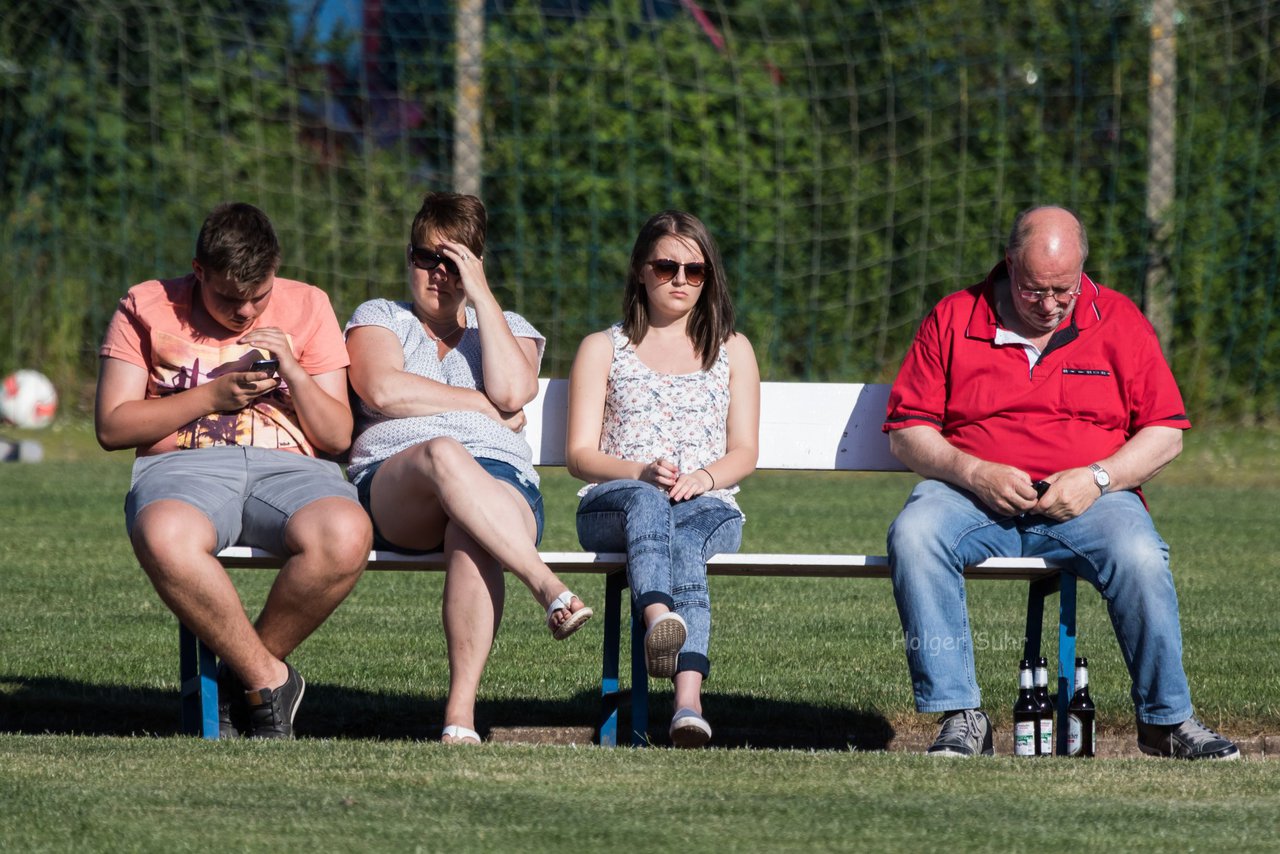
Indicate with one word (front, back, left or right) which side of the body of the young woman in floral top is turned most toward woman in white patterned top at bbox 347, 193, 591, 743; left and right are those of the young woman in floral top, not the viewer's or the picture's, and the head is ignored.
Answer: right

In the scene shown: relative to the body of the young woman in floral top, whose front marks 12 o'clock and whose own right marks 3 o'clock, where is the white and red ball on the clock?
The white and red ball is roughly at 5 o'clock from the young woman in floral top.

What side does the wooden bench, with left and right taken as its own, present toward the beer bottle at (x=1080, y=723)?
left

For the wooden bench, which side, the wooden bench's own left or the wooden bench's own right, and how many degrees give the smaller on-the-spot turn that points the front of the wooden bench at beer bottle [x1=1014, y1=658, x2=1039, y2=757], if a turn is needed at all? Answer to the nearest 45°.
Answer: approximately 45° to the wooden bench's own left

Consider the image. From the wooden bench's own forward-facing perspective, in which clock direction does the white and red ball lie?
The white and red ball is roughly at 5 o'clock from the wooden bench.

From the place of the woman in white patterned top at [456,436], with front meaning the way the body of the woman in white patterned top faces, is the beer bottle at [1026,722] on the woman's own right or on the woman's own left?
on the woman's own left

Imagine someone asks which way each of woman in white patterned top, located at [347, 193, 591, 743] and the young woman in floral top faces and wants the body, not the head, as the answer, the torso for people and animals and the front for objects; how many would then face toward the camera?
2

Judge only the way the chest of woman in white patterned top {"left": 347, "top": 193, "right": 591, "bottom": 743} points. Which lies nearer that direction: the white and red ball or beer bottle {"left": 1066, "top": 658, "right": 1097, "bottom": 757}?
the beer bottle

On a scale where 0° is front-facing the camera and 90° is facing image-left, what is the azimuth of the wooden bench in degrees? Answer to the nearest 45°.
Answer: approximately 0°

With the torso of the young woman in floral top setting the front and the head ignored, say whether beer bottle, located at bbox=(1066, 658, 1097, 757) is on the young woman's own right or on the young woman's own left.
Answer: on the young woman's own left
